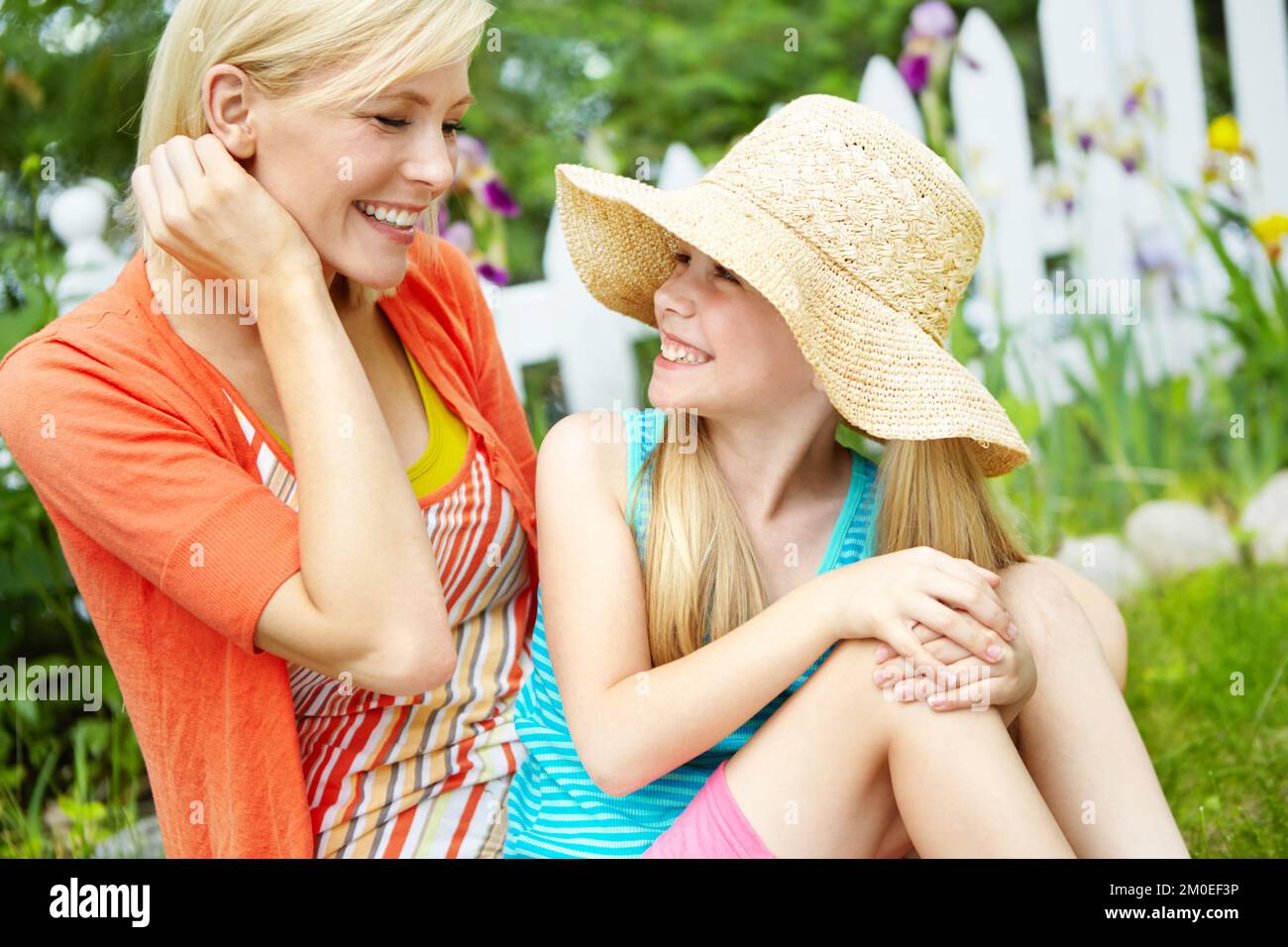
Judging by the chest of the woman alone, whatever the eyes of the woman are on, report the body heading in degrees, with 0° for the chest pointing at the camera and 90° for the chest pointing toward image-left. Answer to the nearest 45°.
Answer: approximately 315°

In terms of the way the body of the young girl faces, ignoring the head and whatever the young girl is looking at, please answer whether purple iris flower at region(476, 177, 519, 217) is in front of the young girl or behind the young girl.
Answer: behind

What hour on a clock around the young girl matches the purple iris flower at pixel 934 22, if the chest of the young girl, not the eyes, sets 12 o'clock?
The purple iris flower is roughly at 8 o'clock from the young girl.

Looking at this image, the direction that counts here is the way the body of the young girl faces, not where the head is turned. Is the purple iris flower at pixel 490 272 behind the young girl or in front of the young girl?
behind

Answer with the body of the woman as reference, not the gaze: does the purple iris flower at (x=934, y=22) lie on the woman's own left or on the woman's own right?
on the woman's own left

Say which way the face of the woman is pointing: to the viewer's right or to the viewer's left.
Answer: to the viewer's right

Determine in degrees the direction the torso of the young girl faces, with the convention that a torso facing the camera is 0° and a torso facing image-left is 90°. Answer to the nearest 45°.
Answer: approximately 315°
